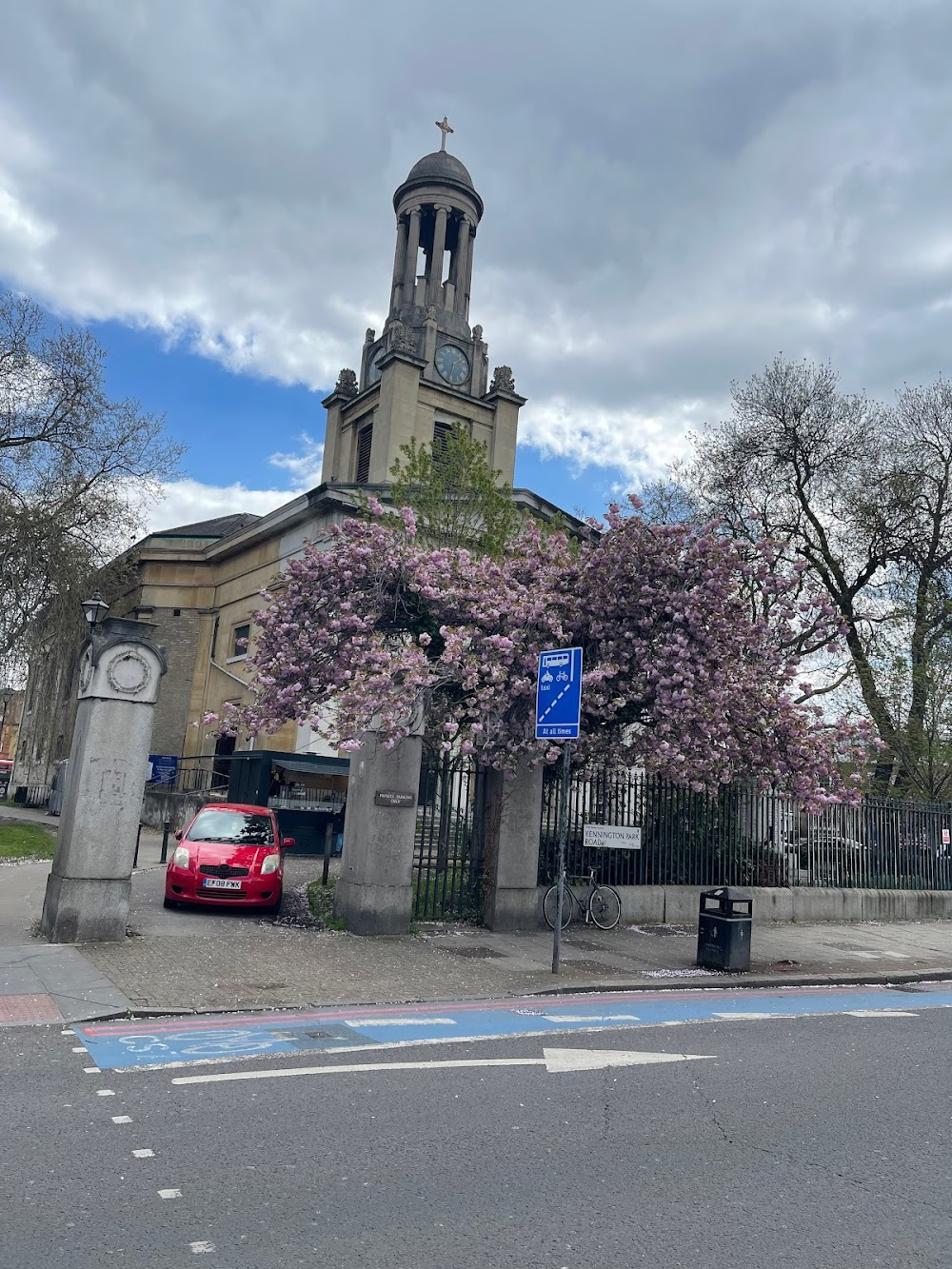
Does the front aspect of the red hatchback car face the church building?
no

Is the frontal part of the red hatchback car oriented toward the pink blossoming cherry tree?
no

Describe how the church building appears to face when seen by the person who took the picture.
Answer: facing the viewer and to the right of the viewer

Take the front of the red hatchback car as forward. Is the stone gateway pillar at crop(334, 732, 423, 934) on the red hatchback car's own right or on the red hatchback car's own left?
on the red hatchback car's own left

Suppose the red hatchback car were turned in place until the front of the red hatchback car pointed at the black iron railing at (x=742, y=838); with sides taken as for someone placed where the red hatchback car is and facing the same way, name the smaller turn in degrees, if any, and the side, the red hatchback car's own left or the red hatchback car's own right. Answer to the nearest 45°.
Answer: approximately 90° to the red hatchback car's own left

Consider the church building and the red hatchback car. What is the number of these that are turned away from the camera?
0

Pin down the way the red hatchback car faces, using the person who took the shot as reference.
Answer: facing the viewer

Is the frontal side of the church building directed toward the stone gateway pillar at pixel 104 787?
no
